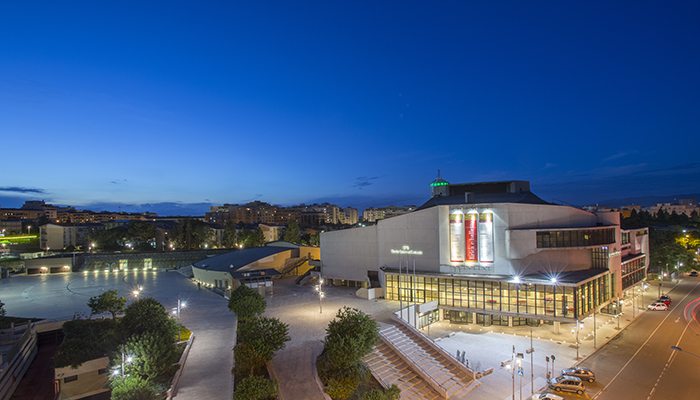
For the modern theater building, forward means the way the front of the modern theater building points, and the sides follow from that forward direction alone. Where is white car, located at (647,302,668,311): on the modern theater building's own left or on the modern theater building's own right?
on the modern theater building's own left

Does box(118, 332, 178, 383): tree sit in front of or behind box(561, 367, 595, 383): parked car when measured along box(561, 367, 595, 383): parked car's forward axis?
in front

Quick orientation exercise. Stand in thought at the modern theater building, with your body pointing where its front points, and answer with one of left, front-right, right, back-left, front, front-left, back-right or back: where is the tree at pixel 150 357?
front-right

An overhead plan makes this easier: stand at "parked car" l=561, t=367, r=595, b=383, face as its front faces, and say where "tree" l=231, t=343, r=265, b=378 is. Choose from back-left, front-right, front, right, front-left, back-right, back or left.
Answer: front-left

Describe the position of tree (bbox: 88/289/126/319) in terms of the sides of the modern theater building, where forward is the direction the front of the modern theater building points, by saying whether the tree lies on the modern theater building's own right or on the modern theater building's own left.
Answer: on the modern theater building's own right

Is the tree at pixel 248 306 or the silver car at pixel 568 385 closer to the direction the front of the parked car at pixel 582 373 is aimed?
the tree

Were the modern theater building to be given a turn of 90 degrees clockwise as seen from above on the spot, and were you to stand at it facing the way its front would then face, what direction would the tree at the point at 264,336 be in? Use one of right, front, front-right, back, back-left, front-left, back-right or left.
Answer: front-left

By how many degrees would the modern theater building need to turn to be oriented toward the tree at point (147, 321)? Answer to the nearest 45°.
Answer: approximately 45° to its right

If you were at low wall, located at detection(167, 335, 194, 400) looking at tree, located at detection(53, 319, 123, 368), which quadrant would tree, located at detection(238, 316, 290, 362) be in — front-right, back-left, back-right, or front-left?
back-right

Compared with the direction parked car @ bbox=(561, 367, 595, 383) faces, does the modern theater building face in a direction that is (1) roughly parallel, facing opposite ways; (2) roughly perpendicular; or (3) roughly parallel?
roughly perpendicular

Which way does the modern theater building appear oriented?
toward the camera

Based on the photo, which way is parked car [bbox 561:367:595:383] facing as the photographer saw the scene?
facing to the left of the viewer

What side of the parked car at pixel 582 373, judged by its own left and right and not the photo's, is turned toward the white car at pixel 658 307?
right

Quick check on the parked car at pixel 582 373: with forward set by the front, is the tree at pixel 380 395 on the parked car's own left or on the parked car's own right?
on the parked car's own left

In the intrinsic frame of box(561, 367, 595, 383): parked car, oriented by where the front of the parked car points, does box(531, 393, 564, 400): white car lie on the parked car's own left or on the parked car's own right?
on the parked car's own left
